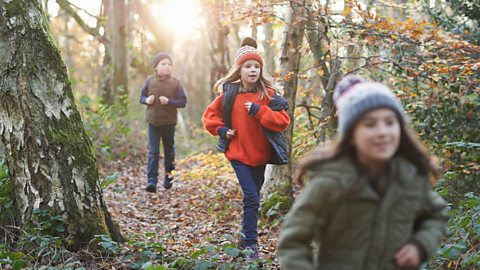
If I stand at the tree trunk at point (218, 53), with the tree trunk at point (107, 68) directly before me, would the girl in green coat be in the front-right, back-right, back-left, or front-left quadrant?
back-left

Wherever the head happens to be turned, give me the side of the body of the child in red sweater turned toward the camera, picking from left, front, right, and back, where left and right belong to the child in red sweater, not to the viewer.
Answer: front

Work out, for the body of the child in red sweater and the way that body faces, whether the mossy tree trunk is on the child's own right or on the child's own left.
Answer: on the child's own right

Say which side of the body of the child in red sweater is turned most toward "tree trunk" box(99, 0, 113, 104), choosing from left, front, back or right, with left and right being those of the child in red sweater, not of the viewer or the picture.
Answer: back

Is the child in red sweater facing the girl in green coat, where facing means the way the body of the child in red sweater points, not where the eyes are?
yes

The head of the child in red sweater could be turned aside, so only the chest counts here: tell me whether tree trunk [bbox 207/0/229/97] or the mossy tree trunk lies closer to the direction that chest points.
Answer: the mossy tree trunk

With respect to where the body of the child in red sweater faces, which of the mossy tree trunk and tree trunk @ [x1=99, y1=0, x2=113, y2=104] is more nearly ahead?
the mossy tree trunk

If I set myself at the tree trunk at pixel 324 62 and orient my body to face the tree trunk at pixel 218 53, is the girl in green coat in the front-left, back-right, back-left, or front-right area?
back-left

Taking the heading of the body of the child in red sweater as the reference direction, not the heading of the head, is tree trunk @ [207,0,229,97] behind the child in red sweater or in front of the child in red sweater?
behind

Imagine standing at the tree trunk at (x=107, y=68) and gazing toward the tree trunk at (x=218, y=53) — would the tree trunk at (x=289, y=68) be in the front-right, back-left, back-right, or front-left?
front-right

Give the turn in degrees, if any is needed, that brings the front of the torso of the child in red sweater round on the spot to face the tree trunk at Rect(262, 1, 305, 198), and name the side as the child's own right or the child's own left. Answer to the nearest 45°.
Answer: approximately 180°

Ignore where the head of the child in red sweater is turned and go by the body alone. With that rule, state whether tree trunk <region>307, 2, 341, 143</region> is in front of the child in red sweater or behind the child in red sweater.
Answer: behind
